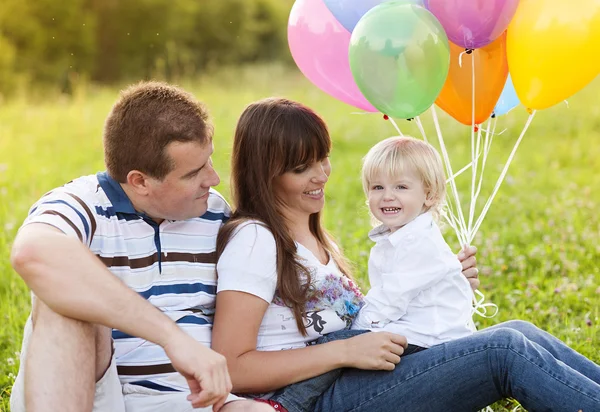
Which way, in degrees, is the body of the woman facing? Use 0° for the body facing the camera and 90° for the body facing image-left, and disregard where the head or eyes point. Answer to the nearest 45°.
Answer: approximately 270°

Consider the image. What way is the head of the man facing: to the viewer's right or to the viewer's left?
to the viewer's right

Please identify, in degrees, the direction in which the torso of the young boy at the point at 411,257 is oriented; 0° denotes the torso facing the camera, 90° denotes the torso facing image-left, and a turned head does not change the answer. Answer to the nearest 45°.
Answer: approximately 45°
